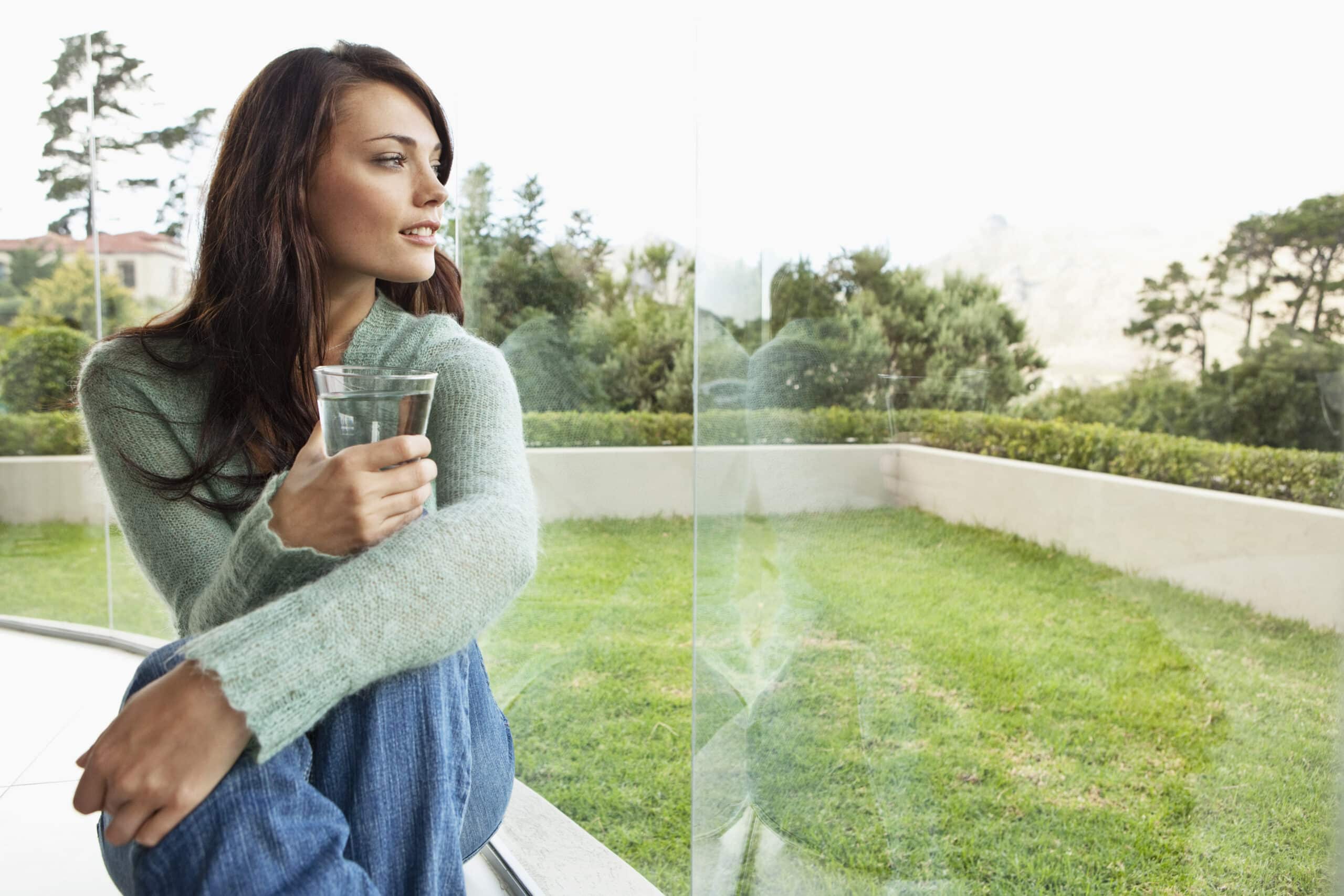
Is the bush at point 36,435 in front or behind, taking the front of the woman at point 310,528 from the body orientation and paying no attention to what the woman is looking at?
behind

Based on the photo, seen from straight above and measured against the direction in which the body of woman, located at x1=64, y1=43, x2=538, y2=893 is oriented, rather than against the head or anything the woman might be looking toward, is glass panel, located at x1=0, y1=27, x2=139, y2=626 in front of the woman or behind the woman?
behind

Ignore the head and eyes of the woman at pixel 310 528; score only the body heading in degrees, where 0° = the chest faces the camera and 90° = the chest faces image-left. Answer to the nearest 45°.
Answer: approximately 0°

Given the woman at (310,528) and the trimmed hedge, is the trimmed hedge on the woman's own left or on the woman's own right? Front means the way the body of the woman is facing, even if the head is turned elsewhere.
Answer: on the woman's own left

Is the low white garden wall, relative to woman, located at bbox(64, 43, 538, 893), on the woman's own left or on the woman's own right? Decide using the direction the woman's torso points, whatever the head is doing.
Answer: on the woman's own left

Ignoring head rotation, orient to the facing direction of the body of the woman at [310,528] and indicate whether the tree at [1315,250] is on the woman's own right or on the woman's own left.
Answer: on the woman's own left

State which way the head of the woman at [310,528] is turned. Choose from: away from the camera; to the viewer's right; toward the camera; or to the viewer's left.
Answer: to the viewer's right

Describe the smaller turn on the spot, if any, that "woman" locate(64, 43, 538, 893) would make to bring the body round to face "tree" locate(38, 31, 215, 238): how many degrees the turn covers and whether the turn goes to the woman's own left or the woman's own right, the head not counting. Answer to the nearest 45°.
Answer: approximately 180°
